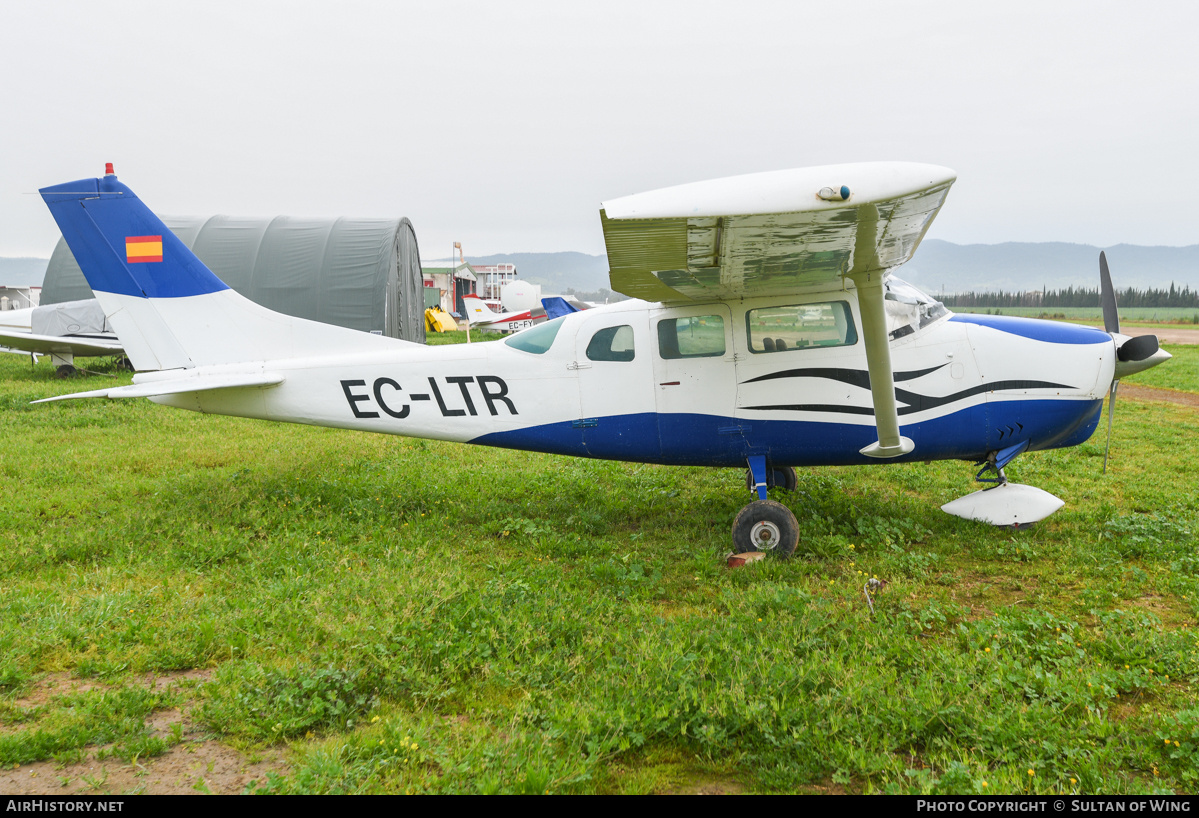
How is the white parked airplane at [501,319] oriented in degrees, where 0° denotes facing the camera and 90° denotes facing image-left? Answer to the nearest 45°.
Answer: approximately 270°

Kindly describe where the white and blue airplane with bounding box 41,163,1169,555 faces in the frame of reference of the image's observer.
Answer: facing to the right of the viewer

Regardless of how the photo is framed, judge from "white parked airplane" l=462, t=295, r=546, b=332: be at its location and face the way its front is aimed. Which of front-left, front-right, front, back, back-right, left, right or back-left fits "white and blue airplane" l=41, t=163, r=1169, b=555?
right

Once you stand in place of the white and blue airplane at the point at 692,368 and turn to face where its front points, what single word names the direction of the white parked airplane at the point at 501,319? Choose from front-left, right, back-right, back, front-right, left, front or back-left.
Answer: left

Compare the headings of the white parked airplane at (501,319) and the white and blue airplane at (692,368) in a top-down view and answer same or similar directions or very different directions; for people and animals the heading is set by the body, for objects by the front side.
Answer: same or similar directions
